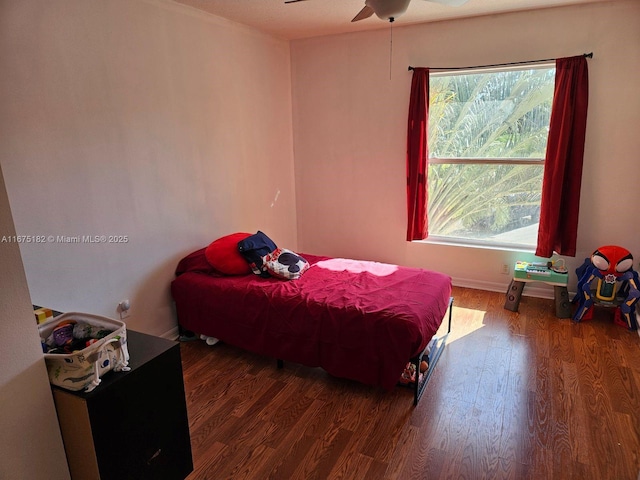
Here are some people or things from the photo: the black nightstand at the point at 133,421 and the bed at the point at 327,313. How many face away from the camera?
0

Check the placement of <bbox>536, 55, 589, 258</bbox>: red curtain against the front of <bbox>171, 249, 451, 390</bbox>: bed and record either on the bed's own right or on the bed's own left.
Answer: on the bed's own left

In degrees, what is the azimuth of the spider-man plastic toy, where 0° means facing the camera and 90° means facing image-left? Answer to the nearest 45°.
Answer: approximately 0°

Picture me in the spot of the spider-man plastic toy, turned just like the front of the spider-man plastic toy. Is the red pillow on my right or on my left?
on my right

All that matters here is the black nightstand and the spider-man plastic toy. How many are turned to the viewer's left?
0

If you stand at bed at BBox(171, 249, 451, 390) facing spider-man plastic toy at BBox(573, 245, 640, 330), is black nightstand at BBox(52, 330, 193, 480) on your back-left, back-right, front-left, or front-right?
back-right

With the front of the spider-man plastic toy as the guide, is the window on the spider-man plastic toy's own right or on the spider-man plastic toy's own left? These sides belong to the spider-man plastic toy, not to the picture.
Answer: on the spider-man plastic toy's own right

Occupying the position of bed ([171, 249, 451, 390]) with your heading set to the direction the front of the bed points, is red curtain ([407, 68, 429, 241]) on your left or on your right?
on your left

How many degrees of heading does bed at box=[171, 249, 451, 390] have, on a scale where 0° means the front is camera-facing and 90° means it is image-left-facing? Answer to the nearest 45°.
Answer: approximately 315°

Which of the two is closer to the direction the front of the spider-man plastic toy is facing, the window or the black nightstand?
the black nightstand

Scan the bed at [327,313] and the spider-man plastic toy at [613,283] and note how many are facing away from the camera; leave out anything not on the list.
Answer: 0

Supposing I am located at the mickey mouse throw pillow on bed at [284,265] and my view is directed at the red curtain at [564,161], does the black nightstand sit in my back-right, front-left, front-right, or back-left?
back-right

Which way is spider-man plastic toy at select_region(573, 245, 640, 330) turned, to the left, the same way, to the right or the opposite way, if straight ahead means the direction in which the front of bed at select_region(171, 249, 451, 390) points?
to the right
